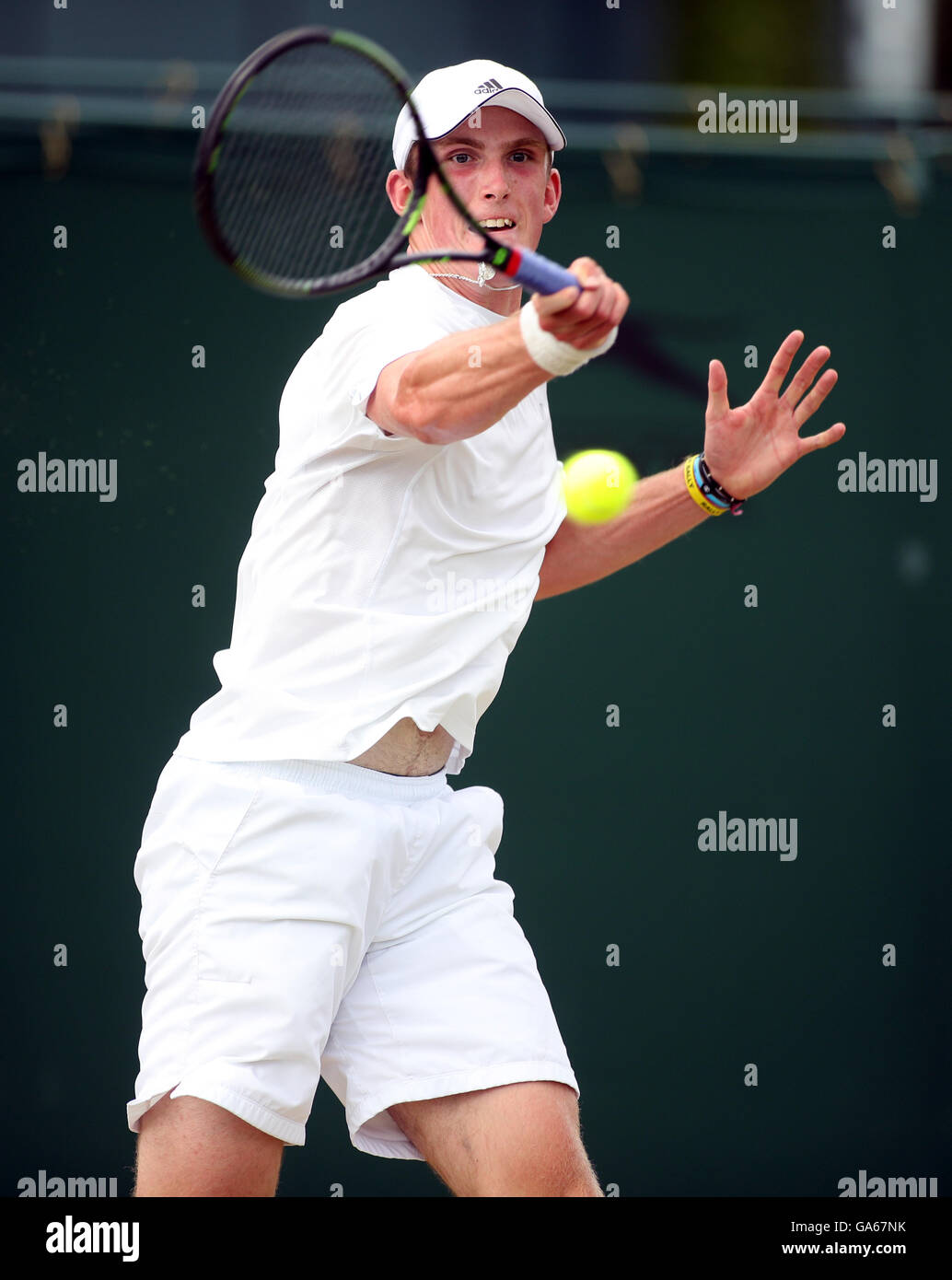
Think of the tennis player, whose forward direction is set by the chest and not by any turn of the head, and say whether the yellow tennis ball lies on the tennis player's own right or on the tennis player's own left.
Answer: on the tennis player's own left

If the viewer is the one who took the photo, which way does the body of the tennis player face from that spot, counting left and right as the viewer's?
facing the viewer and to the right of the viewer
